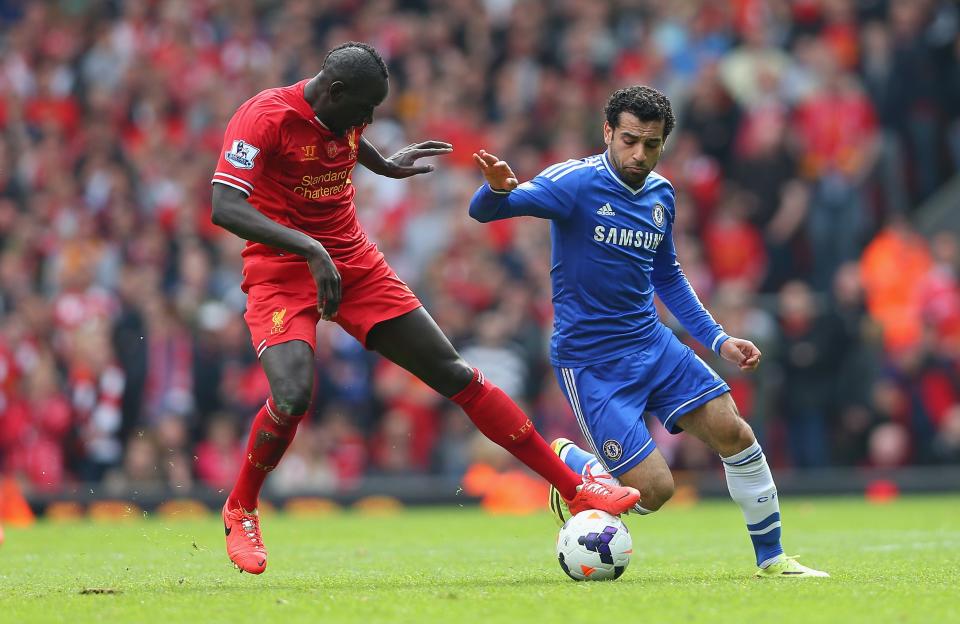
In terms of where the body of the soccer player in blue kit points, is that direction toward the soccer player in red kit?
no

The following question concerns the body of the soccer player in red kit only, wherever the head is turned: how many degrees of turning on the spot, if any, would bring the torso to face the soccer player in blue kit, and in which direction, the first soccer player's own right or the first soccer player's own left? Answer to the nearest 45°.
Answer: approximately 45° to the first soccer player's own left

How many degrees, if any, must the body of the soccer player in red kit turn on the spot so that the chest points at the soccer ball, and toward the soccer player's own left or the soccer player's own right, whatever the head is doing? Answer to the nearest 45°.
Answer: approximately 45° to the soccer player's own left

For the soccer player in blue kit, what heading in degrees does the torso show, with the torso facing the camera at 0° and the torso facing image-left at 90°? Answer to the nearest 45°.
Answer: approximately 315°

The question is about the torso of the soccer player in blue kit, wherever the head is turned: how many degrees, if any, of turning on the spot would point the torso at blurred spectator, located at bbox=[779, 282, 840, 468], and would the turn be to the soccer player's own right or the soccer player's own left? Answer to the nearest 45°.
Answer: approximately 135° to the soccer player's own left

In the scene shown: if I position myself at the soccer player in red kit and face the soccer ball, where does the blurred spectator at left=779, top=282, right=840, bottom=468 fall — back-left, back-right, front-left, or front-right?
front-left

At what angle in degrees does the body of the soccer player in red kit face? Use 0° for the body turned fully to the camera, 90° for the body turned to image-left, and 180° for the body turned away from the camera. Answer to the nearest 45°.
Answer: approximately 315°

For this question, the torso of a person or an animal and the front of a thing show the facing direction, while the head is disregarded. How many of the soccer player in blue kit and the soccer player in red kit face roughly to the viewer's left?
0
